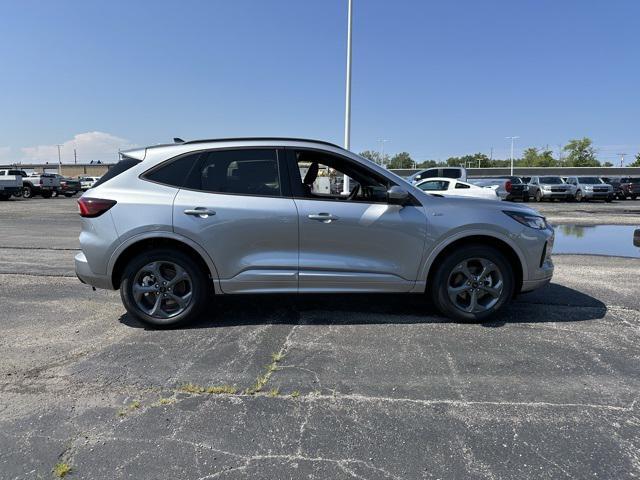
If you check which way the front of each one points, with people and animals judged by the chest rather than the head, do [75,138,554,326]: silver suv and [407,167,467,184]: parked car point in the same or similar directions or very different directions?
very different directions

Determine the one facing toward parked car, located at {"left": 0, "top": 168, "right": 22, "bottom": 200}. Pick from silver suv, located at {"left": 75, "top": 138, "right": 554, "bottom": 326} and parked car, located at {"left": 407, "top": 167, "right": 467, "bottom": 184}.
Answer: parked car, located at {"left": 407, "top": 167, "right": 467, "bottom": 184}

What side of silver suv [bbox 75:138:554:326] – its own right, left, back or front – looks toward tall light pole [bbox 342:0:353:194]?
left

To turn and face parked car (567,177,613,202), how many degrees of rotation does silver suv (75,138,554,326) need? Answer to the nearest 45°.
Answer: approximately 45° to its left

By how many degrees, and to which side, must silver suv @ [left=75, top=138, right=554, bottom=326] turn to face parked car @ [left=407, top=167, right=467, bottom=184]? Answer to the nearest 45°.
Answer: approximately 90° to its left

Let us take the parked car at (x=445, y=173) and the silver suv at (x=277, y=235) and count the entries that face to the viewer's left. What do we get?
1

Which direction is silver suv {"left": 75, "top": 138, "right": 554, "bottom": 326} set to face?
to the viewer's right

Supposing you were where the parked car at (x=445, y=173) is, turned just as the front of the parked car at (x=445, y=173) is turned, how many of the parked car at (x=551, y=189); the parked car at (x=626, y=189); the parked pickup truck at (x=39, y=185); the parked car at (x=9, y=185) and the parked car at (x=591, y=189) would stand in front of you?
2

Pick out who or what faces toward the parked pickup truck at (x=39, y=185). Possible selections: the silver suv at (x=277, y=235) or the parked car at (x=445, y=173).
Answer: the parked car at (x=445, y=173)

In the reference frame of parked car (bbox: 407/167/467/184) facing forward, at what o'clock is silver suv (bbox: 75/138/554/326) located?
The silver suv is roughly at 9 o'clock from the parked car.

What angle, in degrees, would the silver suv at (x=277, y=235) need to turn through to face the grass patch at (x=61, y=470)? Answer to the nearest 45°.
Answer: approximately 135° to its right

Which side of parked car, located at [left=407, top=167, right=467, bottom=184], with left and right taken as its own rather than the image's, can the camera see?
left
